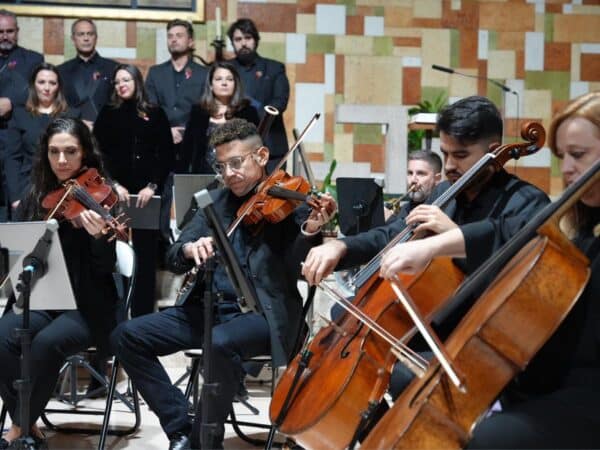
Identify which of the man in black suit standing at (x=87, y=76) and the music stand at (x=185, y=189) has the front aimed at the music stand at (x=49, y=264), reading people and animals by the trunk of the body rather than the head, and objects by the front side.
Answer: the man in black suit standing

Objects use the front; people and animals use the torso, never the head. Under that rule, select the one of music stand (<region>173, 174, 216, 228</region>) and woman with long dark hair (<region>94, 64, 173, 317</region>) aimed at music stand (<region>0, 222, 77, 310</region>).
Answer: the woman with long dark hair

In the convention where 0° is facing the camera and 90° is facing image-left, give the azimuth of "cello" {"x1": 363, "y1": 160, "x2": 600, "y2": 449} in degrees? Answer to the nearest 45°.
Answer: approximately 90°

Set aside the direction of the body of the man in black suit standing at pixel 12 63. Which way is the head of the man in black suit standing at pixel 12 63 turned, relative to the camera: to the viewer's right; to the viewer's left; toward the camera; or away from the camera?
toward the camera

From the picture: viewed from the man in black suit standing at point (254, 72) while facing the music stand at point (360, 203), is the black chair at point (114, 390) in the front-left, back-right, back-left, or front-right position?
front-right

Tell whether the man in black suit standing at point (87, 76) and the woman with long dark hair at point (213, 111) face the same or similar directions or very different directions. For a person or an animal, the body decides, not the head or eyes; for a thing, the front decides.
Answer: same or similar directions

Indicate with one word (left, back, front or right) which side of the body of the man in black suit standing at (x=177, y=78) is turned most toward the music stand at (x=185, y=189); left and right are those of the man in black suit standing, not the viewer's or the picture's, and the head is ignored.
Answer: front

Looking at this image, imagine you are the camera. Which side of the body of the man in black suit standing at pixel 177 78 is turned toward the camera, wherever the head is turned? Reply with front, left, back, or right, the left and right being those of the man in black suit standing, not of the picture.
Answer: front

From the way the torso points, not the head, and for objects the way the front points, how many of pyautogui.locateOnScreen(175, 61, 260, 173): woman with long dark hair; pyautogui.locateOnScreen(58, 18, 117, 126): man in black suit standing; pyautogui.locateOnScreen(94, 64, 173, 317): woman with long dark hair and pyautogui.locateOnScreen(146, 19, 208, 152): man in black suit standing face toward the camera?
4

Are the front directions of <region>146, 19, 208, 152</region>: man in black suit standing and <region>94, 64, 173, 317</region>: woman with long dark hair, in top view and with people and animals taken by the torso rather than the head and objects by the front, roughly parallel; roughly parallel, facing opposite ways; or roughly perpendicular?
roughly parallel

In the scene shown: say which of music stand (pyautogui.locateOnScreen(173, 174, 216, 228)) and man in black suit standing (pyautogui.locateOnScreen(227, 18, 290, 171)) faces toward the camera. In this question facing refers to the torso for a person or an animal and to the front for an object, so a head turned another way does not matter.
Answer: the man in black suit standing

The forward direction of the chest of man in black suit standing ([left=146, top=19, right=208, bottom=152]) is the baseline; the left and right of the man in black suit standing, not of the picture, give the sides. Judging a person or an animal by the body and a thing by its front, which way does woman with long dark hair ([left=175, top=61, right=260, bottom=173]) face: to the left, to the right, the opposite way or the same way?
the same way

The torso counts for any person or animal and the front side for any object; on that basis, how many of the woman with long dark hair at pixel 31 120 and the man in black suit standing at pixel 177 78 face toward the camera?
2

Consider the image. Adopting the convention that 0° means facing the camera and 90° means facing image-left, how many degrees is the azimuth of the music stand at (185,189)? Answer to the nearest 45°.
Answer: approximately 180°

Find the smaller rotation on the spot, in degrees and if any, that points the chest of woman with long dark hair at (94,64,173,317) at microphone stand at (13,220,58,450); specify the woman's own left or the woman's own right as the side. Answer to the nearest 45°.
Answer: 0° — they already face it

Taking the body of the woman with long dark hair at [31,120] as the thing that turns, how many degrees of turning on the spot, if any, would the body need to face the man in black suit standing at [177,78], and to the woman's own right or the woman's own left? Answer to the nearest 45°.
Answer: approximately 135° to the woman's own left

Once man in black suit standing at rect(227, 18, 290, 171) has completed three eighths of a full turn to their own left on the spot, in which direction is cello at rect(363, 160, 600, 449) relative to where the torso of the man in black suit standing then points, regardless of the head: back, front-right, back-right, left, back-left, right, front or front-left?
back-right

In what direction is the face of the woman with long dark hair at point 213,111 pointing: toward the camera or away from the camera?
toward the camera

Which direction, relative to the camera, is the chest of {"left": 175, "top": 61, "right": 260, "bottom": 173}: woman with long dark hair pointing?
toward the camera

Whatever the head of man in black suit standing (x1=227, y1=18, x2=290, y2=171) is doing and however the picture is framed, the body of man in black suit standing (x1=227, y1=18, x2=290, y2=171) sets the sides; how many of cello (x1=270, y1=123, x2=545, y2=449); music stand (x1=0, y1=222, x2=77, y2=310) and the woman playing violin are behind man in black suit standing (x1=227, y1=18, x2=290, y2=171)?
0
